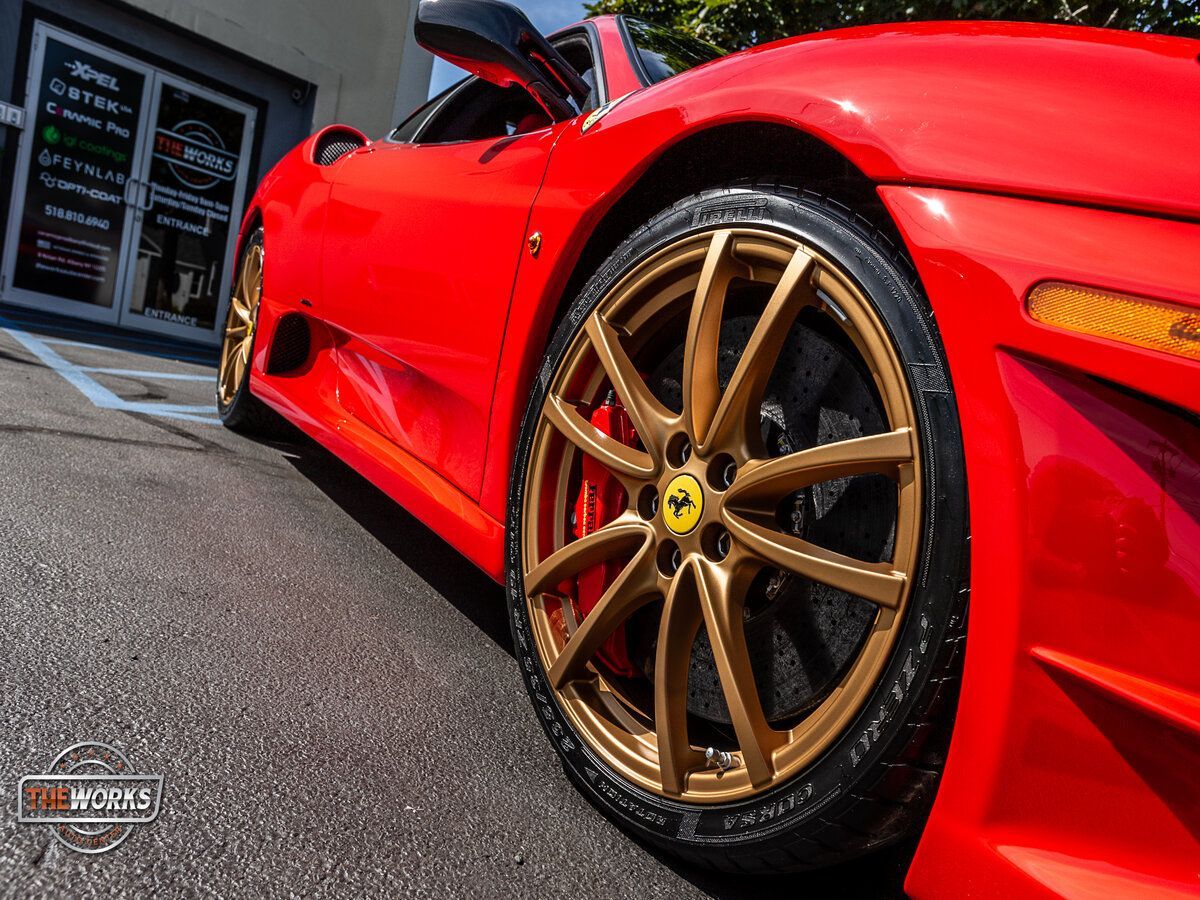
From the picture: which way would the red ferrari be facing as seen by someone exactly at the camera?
facing the viewer and to the right of the viewer

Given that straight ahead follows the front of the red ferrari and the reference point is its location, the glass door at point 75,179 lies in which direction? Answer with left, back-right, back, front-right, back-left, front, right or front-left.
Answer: back

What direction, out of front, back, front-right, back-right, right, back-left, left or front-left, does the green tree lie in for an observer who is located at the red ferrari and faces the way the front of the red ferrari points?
back-left

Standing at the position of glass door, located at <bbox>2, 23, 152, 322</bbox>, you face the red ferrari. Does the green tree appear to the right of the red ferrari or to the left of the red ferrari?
left

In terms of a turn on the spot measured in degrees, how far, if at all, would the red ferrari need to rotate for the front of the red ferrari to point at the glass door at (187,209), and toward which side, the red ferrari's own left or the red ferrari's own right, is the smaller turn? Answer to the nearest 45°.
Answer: approximately 180°
